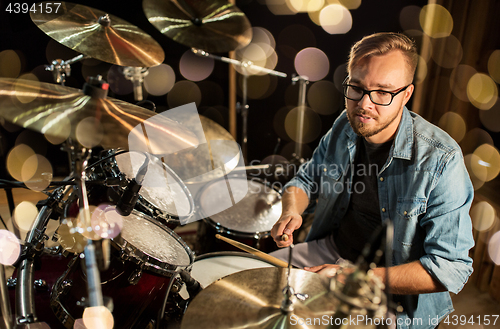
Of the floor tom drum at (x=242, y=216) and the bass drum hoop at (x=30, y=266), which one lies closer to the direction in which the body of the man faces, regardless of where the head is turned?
the bass drum hoop

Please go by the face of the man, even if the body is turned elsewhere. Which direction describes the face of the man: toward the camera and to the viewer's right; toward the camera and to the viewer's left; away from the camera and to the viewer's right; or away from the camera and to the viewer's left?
toward the camera and to the viewer's left

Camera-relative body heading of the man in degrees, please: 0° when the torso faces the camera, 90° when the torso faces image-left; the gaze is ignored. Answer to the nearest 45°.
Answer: approximately 45°

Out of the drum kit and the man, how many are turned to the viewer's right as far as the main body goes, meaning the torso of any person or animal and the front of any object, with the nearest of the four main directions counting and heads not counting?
0

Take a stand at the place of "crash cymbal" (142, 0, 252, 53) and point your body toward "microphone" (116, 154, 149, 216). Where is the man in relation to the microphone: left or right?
left

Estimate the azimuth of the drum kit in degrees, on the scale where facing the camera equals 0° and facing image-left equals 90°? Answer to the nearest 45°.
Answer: approximately 90°

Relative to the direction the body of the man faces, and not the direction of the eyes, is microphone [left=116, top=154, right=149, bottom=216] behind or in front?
in front

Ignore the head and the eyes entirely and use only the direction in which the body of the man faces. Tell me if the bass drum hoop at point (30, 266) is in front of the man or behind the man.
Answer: in front

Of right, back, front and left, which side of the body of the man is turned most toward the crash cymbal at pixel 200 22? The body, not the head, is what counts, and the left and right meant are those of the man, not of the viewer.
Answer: right
